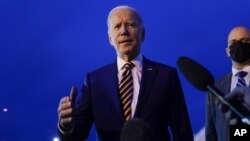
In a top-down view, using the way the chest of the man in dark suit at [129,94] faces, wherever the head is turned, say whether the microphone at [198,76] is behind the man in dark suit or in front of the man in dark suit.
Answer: in front

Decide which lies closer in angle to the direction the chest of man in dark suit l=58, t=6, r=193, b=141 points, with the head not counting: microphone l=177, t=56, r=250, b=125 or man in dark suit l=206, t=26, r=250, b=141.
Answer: the microphone

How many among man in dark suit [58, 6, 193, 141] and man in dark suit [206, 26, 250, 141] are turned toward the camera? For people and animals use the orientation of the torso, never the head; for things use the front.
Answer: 2

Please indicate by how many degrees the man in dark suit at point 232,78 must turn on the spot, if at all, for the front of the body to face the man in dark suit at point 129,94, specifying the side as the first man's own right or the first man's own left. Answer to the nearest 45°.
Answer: approximately 45° to the first man's own right

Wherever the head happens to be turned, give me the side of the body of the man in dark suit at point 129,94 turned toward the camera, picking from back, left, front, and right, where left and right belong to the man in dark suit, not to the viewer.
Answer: front

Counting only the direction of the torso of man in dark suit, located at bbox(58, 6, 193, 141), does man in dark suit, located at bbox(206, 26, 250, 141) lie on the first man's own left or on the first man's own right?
on the first man's own left

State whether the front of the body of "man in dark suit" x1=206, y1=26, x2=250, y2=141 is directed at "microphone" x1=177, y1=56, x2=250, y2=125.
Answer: yes

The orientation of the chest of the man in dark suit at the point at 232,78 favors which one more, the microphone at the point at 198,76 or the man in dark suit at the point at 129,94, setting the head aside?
the microphone

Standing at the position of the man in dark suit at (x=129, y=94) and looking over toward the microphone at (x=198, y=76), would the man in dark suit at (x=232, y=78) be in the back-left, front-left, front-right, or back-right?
back-left

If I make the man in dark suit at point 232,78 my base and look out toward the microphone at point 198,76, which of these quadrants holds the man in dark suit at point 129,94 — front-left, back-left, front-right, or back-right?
front-right

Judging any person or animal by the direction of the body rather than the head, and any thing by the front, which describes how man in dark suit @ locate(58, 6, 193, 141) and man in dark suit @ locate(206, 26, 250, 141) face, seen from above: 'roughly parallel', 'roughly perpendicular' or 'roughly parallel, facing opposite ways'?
roughly parallel
